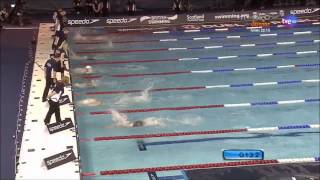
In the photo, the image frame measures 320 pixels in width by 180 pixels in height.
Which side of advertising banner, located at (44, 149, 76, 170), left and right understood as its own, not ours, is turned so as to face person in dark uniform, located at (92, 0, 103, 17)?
back

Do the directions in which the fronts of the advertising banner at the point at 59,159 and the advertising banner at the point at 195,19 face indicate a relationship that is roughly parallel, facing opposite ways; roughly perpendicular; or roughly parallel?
roughly parallel

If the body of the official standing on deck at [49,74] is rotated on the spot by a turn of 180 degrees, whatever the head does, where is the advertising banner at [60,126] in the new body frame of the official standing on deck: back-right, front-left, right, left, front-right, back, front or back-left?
left

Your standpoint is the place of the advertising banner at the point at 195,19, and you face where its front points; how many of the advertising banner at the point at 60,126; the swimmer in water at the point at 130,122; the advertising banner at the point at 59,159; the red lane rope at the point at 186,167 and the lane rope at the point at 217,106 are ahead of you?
5

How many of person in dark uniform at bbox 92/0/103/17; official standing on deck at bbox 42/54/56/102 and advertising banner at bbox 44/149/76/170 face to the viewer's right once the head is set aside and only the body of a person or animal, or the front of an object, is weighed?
1

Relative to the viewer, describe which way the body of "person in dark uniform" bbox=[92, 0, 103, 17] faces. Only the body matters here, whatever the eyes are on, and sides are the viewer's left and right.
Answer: facing the viewer

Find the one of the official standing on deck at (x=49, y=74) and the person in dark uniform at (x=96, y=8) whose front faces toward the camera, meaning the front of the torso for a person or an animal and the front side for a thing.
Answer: the person in dark uniform

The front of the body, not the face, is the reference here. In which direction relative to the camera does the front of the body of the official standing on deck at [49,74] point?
to the viewer's right

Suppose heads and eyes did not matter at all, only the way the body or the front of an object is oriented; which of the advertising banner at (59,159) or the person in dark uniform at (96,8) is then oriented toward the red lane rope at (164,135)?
the person in dark uniform

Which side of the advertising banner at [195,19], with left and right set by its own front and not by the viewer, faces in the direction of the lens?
front

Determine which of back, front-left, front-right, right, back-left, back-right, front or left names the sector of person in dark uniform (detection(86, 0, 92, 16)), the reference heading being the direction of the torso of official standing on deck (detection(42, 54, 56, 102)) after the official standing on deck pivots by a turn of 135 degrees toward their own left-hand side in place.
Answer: front-right

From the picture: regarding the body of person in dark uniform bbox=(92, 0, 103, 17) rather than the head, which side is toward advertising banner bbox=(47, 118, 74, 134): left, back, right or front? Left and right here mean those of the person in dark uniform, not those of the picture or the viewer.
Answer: front

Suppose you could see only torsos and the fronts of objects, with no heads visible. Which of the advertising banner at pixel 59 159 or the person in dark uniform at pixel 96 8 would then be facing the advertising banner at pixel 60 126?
the person in dark uniform

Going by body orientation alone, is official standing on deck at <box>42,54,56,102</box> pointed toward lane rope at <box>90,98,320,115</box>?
yes

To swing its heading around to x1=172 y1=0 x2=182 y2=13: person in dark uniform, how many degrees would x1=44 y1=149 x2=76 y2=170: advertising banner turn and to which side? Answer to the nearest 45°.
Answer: approximately 135° to its left

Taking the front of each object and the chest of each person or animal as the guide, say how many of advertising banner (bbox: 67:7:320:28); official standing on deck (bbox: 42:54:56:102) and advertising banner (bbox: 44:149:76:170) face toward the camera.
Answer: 2

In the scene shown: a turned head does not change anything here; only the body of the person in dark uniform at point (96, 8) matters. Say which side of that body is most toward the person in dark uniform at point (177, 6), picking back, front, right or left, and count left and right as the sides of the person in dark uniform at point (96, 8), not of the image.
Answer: left
